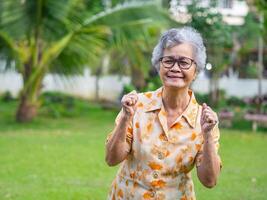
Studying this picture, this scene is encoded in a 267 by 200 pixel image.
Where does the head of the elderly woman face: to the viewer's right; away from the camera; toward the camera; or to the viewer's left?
toward the camera

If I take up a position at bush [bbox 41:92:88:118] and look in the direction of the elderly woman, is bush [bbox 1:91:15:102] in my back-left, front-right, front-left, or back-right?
back-right

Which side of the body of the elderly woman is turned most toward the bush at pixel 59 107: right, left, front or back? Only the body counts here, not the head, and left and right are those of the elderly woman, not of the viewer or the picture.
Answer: back

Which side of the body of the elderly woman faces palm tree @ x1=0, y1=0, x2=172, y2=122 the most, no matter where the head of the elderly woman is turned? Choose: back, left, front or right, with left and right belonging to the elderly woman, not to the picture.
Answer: back

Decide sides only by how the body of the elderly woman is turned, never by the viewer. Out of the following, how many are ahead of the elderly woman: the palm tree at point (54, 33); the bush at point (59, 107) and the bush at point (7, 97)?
0

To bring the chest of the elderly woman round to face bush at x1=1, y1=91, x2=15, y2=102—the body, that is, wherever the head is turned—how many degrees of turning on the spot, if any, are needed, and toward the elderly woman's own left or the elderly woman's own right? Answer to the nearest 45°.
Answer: approximately 180°

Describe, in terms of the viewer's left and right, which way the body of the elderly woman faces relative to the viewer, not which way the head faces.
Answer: facing the viewer
